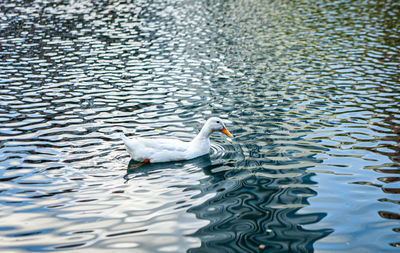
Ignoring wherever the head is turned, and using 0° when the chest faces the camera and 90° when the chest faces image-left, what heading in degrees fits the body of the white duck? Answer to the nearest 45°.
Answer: approximately 270°
